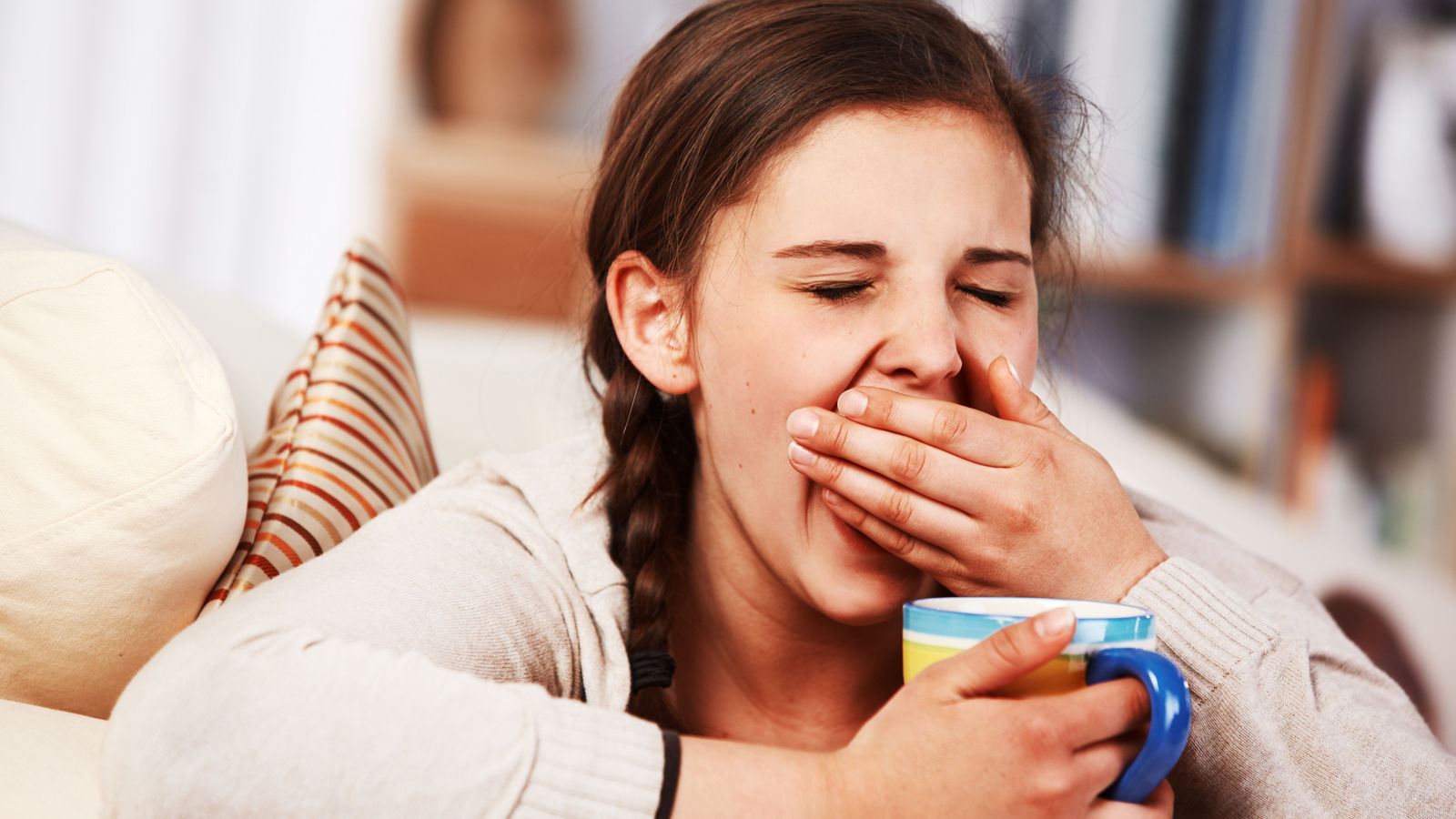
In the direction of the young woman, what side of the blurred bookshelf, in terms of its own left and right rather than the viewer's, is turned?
front

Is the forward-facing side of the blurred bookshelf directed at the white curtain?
no

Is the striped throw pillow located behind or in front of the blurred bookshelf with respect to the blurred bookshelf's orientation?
in front

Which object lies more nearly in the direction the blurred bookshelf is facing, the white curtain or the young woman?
the young woman

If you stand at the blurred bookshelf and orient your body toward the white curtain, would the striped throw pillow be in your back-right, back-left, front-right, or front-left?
front-left

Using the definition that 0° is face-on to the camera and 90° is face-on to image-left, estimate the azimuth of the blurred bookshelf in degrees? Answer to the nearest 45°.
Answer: approximately 0°

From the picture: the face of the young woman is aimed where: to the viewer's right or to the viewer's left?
to the viewer's right

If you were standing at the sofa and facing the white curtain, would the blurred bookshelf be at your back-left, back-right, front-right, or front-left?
front-right

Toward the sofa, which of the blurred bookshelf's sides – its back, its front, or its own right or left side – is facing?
front

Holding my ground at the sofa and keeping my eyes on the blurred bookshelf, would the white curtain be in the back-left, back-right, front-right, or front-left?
front-left
